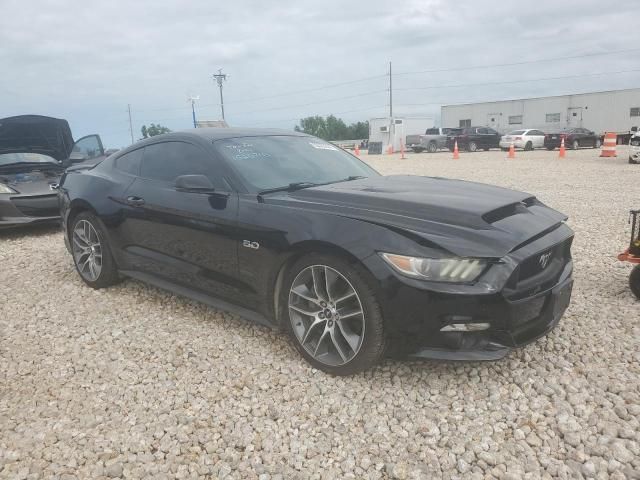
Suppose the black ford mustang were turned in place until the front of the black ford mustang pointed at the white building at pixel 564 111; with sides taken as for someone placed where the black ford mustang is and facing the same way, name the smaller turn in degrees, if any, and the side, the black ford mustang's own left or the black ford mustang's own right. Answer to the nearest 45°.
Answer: approximately 90° to the black ford mustang's own left

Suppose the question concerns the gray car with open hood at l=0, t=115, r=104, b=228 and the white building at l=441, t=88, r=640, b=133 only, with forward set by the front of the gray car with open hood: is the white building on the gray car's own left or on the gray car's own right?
on the gray car's own left

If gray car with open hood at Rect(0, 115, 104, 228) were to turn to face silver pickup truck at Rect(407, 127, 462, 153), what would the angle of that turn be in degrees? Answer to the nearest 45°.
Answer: approximately 135° to its left

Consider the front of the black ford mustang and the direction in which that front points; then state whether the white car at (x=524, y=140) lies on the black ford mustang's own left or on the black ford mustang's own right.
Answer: on the black ford mustang's own left

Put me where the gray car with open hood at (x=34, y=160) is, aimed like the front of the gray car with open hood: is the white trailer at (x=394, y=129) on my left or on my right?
on my left

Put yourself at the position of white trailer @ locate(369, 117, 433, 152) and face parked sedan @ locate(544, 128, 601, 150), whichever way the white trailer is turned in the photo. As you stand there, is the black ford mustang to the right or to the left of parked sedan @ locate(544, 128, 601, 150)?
right

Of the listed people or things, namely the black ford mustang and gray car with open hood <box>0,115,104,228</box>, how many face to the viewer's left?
0

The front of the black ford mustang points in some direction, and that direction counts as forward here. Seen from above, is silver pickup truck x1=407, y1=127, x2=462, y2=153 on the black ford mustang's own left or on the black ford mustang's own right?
on the black ford mustang's own left

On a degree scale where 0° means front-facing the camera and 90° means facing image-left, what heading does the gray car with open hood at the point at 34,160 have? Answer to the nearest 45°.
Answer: approximately 0°

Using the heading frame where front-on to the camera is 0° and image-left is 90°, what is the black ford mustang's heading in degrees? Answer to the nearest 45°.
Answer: approximately 315°

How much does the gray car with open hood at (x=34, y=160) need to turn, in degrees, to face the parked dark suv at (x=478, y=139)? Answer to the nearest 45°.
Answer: approximately 135° to its left

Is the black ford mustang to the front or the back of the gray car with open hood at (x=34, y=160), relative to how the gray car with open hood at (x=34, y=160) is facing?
to the front

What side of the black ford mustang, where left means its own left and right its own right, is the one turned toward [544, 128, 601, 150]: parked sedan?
left
